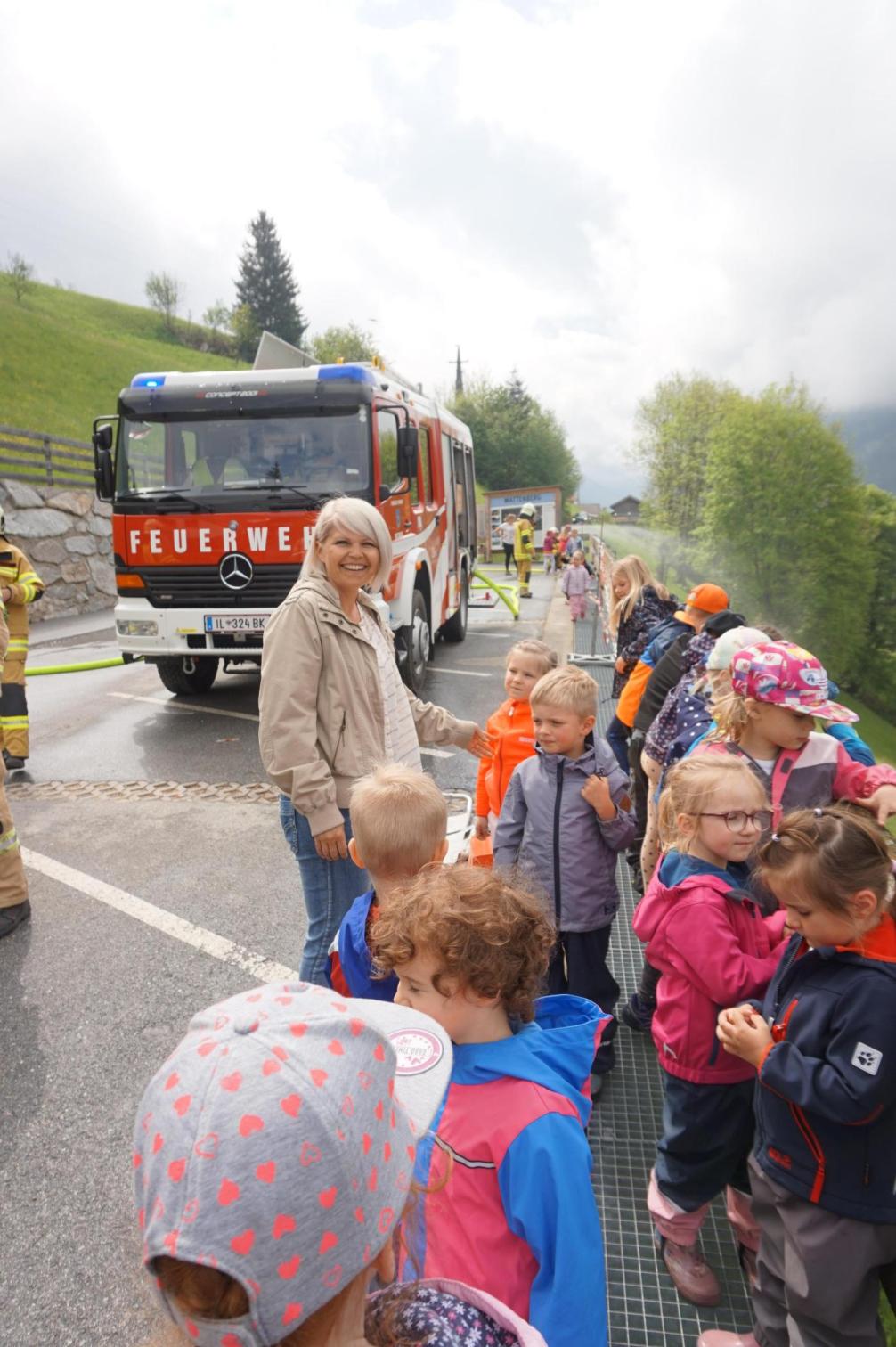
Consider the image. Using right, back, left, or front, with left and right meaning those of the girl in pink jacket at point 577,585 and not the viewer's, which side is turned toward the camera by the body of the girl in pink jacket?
front

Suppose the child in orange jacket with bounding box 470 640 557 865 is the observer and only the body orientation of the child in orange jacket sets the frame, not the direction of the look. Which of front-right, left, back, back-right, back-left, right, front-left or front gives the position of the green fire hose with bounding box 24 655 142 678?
right

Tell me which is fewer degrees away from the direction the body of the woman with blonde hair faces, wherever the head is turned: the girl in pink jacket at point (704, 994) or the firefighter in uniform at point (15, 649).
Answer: the girl in pink jacket

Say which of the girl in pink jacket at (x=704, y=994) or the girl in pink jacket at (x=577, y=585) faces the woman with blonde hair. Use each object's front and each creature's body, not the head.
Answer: the girl in pink jacket at (x=577, y=585)

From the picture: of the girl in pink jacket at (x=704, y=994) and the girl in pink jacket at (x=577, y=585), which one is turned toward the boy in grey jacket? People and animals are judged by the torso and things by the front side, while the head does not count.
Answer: the girl in pink jacket at (x=577, y=585)

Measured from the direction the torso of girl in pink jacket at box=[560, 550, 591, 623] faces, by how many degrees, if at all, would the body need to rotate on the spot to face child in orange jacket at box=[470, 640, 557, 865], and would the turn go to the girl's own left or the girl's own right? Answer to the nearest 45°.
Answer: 0° — they already face them

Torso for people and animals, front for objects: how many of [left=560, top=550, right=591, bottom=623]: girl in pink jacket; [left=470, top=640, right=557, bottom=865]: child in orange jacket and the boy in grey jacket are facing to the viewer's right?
0

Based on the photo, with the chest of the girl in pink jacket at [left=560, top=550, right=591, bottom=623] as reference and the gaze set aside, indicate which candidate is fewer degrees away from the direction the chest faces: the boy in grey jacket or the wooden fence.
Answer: the boy in grey jacket

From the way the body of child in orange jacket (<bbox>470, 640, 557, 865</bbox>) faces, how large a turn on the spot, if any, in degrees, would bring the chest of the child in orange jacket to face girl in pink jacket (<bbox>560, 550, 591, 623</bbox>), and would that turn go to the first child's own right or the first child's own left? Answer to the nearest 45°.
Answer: approximately 135° to the first child's own right

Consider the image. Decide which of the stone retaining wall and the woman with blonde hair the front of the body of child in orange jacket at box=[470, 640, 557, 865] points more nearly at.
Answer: the woman with blonde hair

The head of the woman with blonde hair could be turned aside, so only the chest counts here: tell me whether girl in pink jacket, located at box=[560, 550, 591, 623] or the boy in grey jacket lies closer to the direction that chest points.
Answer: the boy in grey jacket

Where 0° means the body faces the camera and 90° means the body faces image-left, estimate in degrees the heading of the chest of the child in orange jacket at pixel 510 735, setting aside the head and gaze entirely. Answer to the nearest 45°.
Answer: approximately 45°

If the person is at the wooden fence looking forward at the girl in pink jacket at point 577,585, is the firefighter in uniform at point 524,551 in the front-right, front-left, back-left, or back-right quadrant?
front-left

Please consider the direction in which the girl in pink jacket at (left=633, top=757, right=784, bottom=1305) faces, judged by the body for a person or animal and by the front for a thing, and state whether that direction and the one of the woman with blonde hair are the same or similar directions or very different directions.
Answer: same or similar directions
